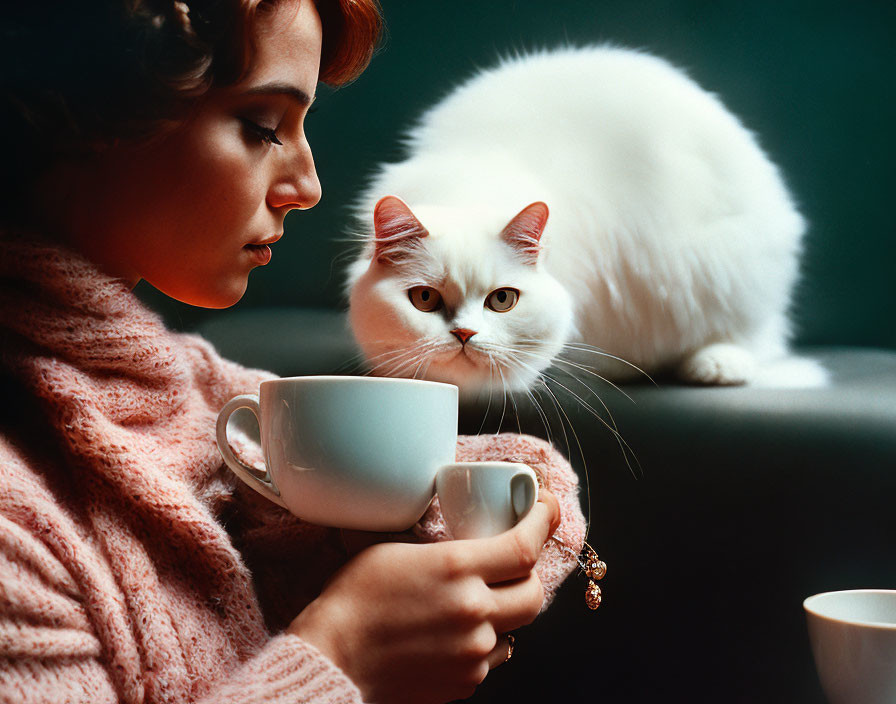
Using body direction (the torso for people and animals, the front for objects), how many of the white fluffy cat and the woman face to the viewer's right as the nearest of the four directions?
1

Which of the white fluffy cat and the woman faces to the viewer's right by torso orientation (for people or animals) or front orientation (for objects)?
the woman

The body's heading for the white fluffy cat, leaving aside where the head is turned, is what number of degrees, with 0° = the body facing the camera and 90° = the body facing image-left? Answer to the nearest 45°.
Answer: approximately 45°

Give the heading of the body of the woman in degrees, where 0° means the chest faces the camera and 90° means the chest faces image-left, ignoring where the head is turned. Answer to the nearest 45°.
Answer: approximately 270°

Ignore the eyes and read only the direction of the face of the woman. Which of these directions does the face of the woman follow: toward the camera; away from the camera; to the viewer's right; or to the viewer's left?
to the viewer's right
